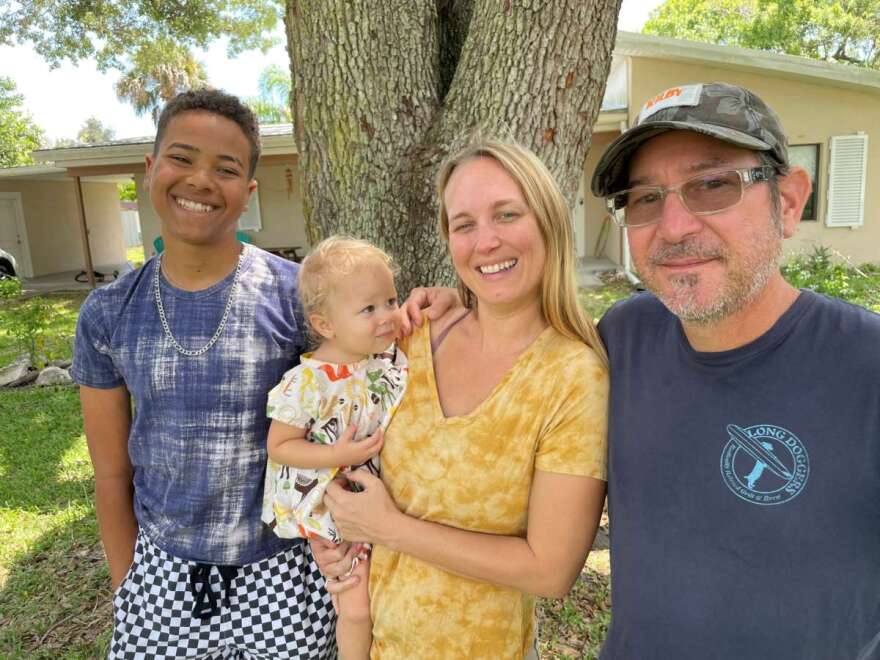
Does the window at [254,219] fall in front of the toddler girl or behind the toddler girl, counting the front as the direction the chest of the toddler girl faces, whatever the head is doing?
behind

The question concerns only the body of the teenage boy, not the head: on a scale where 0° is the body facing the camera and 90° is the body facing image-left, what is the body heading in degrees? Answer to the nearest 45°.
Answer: approximately 0°

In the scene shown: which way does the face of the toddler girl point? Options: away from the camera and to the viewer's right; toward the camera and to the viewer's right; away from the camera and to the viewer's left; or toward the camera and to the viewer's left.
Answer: toward the camera and to the viewer's right

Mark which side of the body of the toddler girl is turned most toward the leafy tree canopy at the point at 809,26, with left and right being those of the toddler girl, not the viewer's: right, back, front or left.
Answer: left

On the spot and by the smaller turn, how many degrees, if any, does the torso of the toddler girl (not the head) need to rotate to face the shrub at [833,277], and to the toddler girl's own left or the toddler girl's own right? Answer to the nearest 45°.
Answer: approximately 90° to the toddler girl's own left

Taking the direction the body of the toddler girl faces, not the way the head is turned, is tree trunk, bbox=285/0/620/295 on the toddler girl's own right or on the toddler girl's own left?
on the toddler girl's own left

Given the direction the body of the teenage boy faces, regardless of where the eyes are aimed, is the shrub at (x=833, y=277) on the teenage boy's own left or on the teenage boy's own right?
on the teenage boy's own left

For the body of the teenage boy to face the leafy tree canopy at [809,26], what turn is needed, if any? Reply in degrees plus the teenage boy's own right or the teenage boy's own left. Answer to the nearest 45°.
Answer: approximately 135° to the teenage boy's own left
